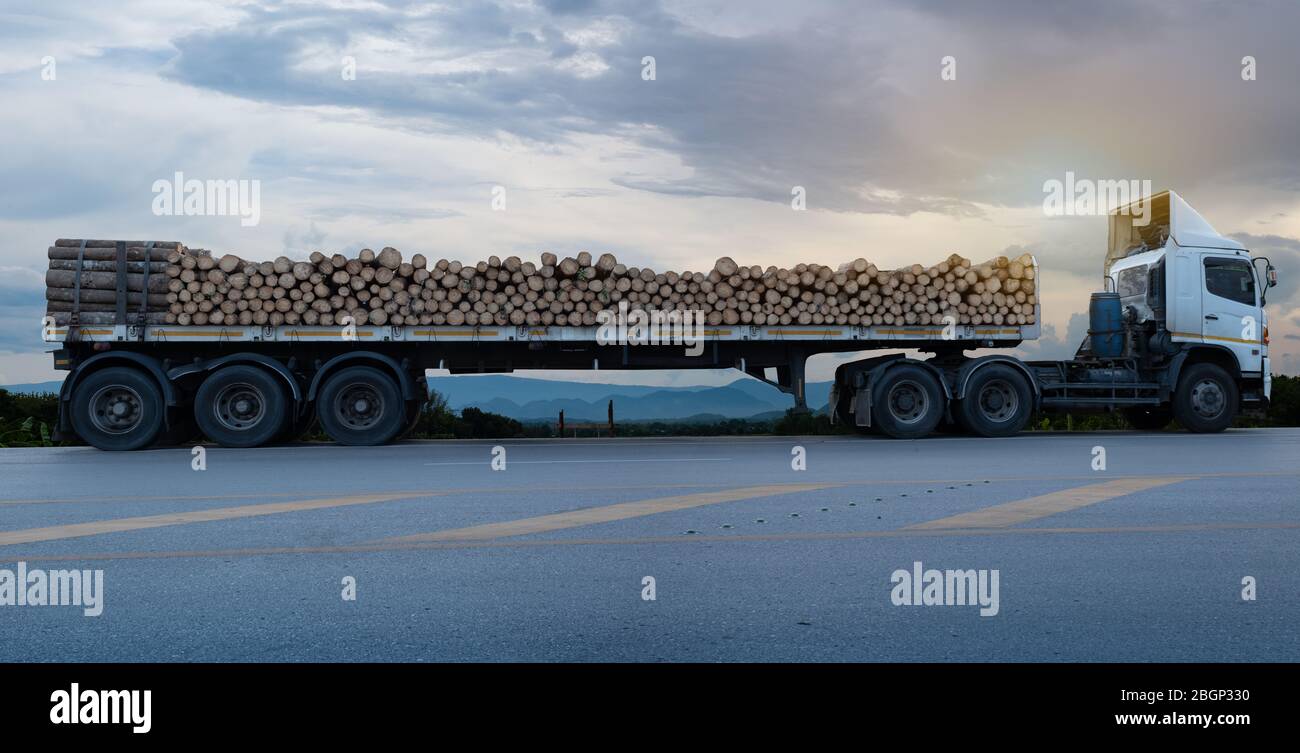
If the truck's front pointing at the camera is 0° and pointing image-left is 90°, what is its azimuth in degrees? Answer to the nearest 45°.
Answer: approximately 270°
